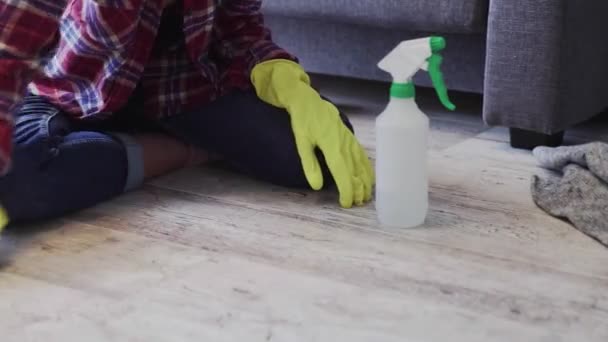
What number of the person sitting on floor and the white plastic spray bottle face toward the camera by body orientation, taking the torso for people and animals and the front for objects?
1

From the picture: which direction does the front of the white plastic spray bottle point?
to the viewer's right

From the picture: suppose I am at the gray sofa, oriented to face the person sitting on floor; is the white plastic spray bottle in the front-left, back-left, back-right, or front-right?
front-left

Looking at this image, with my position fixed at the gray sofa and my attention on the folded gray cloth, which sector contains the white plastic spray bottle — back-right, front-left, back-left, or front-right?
front-right

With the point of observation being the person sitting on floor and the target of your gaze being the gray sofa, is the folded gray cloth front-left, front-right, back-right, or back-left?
front-right

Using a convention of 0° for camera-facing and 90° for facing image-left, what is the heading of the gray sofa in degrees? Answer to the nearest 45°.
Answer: approximately 45°
